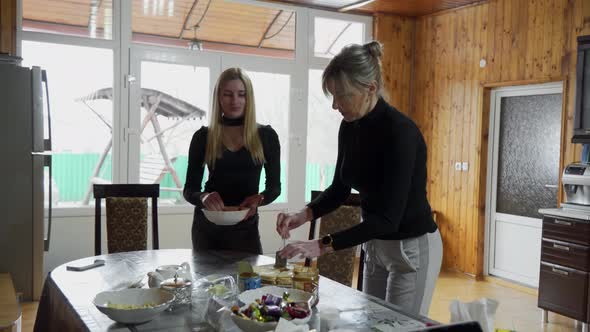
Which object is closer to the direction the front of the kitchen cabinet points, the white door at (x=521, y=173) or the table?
the table

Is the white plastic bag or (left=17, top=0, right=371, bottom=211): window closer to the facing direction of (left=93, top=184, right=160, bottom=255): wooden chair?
the white plastic bag

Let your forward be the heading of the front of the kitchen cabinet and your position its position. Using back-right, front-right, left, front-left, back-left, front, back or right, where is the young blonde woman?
front

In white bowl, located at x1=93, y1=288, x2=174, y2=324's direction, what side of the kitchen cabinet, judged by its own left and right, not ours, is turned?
front

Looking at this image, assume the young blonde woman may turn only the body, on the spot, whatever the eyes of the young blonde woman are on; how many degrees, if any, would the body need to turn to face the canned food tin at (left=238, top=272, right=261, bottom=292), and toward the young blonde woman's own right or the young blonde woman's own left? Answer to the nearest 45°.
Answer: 0° — they already face it

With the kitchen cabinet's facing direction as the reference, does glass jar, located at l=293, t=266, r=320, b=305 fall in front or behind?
in front

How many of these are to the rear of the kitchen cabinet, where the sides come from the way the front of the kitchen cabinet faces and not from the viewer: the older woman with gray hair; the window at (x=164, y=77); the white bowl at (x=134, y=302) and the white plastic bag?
0

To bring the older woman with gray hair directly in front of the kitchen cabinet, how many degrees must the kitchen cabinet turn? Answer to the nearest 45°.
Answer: approximately 45° to its left

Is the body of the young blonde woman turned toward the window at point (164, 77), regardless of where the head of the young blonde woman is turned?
no

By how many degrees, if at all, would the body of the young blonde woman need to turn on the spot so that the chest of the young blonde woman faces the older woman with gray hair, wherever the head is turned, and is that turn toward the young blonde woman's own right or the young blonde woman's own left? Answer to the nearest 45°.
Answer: approximately 45° to the young blonde woman's own left

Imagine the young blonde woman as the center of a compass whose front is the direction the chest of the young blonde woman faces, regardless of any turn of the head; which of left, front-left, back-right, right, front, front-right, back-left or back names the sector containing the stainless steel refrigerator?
back-right

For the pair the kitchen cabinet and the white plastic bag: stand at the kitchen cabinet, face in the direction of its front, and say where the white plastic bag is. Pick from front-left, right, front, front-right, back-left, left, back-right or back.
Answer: front-left

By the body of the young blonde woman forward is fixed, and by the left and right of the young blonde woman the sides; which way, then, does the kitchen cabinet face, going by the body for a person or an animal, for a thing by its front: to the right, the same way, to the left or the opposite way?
to the right

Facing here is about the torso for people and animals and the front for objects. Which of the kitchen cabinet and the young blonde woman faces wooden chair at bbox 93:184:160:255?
the kitchen cabinet

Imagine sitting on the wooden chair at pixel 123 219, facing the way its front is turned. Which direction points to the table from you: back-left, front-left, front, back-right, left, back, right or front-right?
front

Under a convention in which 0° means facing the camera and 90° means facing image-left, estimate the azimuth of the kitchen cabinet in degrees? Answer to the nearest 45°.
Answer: approximately 45°

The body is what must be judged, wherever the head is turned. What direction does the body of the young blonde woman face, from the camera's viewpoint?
toward the camera

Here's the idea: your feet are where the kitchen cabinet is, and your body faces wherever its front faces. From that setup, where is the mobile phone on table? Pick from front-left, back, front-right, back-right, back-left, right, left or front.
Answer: front
